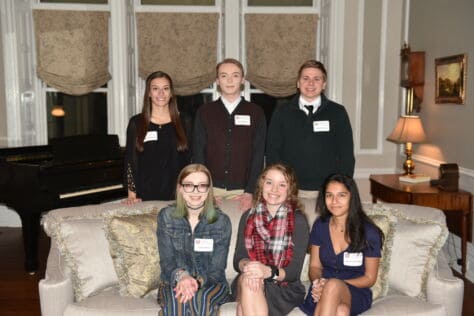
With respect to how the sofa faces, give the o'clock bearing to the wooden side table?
The wooden side table is roughly at 8 o'clock from the sofa.

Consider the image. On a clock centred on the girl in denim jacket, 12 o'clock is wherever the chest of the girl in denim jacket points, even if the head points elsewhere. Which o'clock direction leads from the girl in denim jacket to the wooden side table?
The wooden side table is roughly at 8 o'clock from the girl in denim jacket.

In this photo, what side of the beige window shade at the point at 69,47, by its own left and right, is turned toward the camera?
front

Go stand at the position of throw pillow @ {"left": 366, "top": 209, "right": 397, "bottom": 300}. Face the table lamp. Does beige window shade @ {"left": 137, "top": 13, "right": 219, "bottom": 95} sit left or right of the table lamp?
left

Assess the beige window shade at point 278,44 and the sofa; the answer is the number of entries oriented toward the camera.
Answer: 2

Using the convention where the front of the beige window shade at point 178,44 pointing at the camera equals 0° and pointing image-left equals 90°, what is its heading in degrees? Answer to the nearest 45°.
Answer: approximately 0°

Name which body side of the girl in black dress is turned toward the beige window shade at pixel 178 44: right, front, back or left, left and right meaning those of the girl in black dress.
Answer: back

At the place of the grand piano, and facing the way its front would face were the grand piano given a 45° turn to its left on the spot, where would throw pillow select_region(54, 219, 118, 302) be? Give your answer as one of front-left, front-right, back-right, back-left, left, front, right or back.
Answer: right

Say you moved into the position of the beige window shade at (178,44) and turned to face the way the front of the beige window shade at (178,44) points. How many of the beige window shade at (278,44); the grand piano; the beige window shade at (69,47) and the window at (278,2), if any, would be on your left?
2

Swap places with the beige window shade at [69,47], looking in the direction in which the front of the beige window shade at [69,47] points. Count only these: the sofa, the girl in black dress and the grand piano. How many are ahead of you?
3

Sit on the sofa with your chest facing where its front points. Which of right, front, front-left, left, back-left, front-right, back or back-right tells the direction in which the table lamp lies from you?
back-left

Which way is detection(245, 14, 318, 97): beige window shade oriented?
toward the camera

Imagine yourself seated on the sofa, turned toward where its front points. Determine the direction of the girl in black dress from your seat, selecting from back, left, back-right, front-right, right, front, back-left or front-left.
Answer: back

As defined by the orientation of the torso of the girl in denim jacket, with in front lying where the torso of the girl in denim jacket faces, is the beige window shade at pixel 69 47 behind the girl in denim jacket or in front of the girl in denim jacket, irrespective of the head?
behind

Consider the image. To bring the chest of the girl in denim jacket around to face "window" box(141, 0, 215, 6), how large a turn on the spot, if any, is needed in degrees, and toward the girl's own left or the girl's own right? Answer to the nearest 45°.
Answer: approximately 180°
